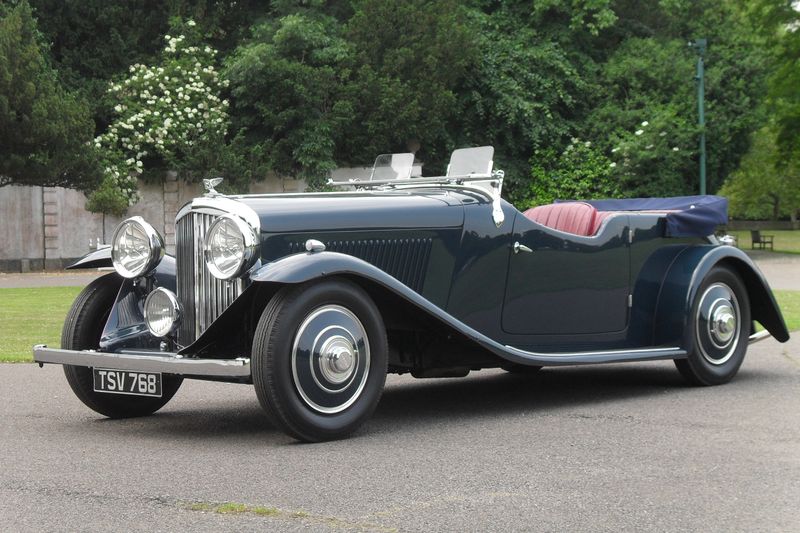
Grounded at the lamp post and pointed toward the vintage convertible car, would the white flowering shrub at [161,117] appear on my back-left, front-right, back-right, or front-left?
front-right

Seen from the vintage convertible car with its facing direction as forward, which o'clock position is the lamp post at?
The lamp post is roughly at 5 o'clock from the vintage convertible car.

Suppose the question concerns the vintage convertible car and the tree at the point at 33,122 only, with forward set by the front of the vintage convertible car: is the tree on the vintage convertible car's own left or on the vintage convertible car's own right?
on the vintage convertible car's own right

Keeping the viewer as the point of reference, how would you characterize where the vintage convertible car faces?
facing the viewer and to the left of the viewer

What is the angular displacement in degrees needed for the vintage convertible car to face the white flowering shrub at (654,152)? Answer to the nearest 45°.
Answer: approximately 135° to its right

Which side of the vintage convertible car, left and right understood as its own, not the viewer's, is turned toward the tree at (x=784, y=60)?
back
